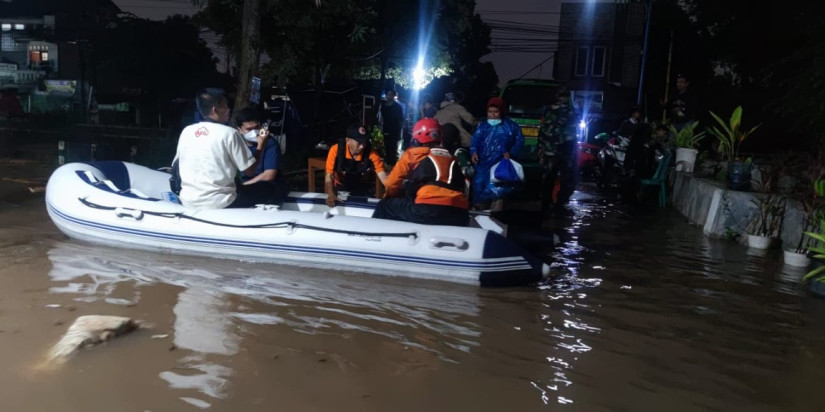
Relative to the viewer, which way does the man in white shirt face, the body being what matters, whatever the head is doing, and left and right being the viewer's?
facing away from the viewer and to the right of the viewer

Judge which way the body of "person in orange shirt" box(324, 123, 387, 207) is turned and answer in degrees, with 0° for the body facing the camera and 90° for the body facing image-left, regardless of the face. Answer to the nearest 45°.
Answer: approximately 0°

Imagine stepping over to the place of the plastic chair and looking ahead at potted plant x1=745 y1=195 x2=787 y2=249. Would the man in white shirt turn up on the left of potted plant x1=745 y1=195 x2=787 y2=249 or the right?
right

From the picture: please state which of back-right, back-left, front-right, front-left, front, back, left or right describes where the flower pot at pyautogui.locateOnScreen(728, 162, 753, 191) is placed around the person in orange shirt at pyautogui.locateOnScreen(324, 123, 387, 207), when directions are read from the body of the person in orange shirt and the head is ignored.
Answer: left

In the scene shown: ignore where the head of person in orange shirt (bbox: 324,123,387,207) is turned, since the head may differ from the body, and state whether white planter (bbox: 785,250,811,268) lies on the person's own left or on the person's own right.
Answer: on the person's own left

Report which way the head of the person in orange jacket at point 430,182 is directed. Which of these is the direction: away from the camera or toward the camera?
away from the camera

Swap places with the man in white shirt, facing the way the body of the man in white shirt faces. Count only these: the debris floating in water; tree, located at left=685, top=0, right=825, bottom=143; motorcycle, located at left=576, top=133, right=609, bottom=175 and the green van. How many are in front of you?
3

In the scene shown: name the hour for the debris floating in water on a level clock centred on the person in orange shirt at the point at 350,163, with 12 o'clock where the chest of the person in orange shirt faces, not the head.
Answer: The debris floating in water is roughly at 1 o'clock from the person in orange shirt.

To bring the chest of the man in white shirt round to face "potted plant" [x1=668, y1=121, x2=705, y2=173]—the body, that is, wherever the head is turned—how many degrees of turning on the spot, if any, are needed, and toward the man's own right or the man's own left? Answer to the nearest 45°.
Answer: approximately 45° to the man's own right

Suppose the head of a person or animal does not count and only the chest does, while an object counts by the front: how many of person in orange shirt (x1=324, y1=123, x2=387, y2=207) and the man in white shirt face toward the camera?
1

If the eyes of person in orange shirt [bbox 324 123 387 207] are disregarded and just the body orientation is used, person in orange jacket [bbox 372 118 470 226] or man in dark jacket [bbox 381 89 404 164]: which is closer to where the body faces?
the person in orange jacket

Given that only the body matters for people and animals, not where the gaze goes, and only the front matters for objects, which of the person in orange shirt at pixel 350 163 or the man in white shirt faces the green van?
the man in white shirt

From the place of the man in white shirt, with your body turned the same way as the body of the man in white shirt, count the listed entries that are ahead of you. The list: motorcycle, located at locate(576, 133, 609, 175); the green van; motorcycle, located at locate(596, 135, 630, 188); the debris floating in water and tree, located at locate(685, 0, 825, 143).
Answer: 4

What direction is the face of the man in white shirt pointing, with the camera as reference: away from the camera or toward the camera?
away from the camera

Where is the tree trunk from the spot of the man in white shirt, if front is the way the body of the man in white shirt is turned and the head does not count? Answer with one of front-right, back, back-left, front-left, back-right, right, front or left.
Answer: front-left

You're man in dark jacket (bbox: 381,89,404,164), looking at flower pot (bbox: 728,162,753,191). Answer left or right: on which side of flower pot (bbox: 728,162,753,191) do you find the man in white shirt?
right

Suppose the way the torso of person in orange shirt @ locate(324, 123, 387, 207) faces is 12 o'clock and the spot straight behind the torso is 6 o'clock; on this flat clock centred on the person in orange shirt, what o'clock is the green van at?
The green van is roughly at 7 o'clock from the person in orange shirt.

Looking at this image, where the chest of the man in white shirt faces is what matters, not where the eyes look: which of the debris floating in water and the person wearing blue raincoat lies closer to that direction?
the person wearing blue raincoat
